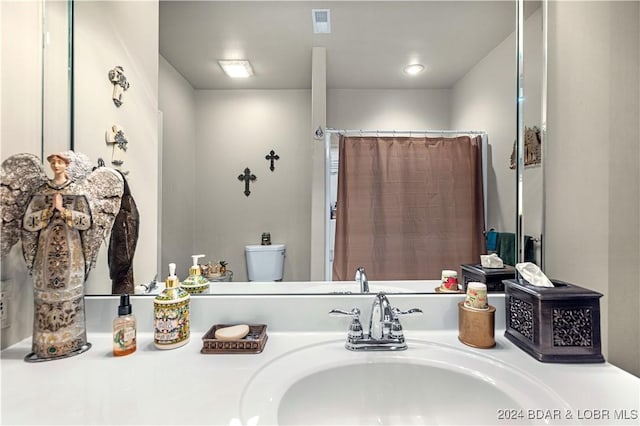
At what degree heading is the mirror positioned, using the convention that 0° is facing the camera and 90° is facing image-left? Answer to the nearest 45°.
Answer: approximately 0°

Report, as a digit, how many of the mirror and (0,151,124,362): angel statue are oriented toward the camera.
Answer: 2

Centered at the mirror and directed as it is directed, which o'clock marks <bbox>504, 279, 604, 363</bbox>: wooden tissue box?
The wooden tissue box is roughly at 10 o'clock from the mirror.

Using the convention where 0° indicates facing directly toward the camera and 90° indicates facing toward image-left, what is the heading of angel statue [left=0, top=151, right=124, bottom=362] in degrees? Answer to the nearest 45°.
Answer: approximately 0°
